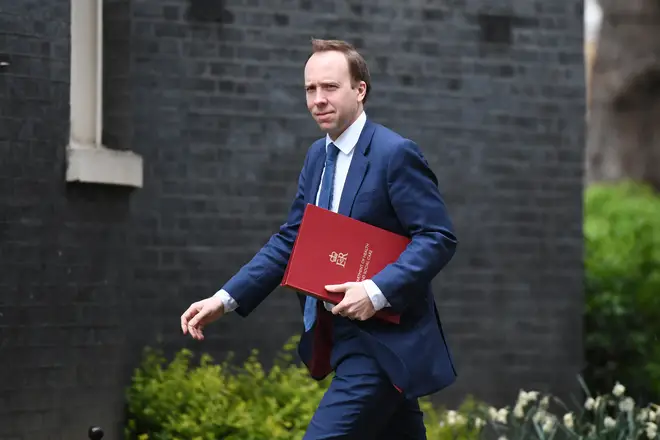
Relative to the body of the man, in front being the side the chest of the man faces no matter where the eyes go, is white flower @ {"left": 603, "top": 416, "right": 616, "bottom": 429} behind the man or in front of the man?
behind

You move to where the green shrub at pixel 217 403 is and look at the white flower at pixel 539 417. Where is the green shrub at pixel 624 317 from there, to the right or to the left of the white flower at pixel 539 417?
left

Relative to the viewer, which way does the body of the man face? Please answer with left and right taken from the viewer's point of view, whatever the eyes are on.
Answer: facing the viewer and to the left of the viewer

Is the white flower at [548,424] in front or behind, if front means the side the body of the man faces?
behind

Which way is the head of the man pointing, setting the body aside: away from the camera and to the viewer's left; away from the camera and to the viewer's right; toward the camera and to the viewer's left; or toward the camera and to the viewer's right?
toward the camera and to the viewer's left

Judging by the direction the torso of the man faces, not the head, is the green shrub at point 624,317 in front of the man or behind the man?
behind

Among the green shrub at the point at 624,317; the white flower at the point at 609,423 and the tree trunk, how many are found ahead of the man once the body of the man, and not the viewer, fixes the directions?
0
